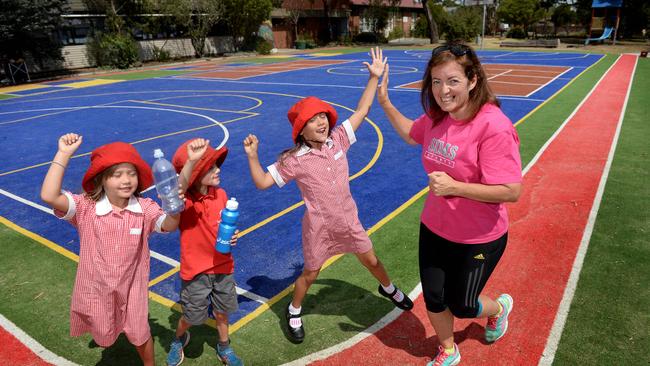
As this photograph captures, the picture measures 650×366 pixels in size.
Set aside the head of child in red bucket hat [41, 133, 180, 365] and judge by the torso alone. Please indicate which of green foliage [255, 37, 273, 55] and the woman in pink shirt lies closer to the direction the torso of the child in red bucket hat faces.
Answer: the woman in pink shirt

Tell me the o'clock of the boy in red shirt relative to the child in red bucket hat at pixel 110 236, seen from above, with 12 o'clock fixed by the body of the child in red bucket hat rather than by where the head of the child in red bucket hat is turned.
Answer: The boy in red shirt is roughly at 9 o'clock from the child in red bucket hat.

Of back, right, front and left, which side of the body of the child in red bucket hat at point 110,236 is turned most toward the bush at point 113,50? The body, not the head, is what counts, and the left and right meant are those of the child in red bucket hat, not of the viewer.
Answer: back

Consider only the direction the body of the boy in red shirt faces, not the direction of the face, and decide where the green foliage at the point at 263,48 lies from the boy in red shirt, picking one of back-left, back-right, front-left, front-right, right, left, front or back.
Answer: back-left

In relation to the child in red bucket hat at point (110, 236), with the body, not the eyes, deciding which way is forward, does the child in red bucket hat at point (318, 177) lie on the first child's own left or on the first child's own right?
on the first child's own left

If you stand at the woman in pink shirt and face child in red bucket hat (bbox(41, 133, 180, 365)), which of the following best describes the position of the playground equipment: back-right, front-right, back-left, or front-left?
back-right

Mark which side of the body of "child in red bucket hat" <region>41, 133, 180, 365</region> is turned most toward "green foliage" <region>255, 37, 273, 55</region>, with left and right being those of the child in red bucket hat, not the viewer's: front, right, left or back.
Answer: back

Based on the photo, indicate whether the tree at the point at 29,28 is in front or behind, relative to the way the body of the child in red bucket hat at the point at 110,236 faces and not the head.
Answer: behind

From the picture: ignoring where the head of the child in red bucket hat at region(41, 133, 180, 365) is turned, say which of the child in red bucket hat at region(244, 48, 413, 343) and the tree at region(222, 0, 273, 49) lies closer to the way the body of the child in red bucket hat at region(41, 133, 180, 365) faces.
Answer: the child in red bucket hat

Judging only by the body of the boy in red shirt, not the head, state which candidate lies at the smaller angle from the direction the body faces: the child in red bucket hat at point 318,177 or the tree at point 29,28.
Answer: the child in red bucket hat

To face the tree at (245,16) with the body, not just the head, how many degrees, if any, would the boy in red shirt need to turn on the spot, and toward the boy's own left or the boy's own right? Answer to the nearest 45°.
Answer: approximately 135° to the boy's own left

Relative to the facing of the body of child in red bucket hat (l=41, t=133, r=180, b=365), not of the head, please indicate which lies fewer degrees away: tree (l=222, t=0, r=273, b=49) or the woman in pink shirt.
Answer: the woman in pink shirt

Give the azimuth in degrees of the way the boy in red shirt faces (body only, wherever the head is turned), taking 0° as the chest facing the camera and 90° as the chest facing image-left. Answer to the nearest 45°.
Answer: approximately 315°
